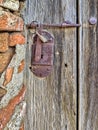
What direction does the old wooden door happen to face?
toward the camera
